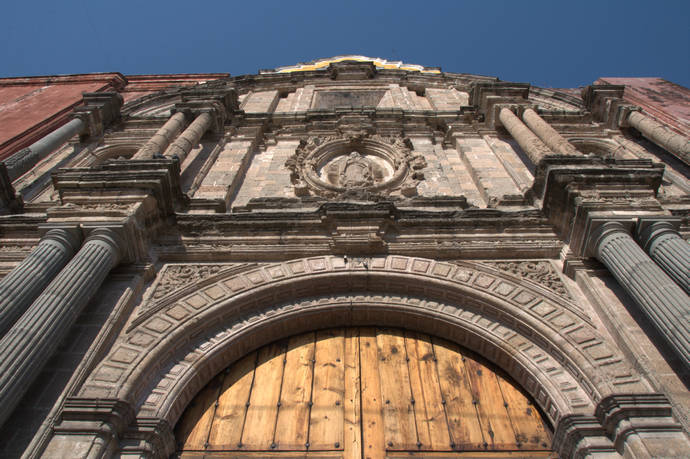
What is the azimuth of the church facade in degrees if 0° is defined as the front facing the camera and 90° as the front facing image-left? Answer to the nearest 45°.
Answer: approximately 0°
